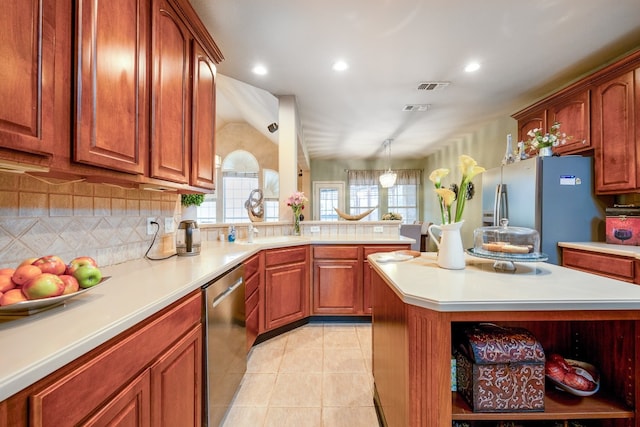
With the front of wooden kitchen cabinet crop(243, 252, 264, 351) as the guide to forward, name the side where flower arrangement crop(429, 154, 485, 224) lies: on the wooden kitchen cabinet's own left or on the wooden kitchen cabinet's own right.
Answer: on the wooden kitchen cabinet's own right

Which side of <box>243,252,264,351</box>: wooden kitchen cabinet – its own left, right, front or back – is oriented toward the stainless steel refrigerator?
front

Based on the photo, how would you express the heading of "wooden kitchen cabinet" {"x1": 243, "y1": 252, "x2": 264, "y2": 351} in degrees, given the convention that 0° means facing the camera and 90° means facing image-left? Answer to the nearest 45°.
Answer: approximately 270°

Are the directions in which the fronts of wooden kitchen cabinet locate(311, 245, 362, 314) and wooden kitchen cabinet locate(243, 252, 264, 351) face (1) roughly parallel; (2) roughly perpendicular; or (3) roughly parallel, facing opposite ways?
roughly perpendicular

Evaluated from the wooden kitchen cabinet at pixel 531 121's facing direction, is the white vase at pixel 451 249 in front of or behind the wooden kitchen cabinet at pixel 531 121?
in front

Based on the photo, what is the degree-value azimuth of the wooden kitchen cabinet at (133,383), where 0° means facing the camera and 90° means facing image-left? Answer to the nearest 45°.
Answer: approximately 315°

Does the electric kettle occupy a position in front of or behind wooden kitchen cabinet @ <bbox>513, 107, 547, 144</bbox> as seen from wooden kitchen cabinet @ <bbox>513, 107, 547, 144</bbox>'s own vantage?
in front

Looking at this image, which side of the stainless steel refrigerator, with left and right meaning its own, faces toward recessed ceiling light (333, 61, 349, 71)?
front

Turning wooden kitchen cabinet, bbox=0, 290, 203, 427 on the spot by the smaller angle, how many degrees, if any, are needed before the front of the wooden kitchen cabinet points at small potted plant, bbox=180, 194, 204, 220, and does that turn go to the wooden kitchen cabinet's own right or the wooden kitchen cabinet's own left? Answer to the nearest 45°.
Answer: approximately 135° to the wooden kitchen cabinet's own left

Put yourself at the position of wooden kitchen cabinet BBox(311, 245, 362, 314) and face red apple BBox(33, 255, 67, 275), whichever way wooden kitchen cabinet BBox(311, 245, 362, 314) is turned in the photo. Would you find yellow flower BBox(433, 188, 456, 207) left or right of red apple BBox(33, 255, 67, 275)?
left

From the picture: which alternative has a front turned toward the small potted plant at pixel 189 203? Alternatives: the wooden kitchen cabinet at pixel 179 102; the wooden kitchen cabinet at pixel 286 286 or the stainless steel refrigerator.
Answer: the stainless steel refrigerator

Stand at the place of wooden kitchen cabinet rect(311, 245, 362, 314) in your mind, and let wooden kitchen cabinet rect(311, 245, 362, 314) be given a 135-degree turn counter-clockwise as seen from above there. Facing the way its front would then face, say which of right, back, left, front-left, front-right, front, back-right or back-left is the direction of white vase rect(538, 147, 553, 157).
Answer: front-right

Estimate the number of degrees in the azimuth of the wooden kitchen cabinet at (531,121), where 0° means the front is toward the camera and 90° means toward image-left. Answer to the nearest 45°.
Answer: approximately 45°

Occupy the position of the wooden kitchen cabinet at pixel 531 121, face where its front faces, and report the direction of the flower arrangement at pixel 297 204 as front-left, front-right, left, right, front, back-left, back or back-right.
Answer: front

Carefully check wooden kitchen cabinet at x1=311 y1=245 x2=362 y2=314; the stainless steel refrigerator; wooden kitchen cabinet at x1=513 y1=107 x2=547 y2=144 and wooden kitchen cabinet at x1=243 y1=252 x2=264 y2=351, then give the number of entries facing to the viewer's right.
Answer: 1

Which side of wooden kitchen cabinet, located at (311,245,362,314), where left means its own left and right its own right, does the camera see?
front
